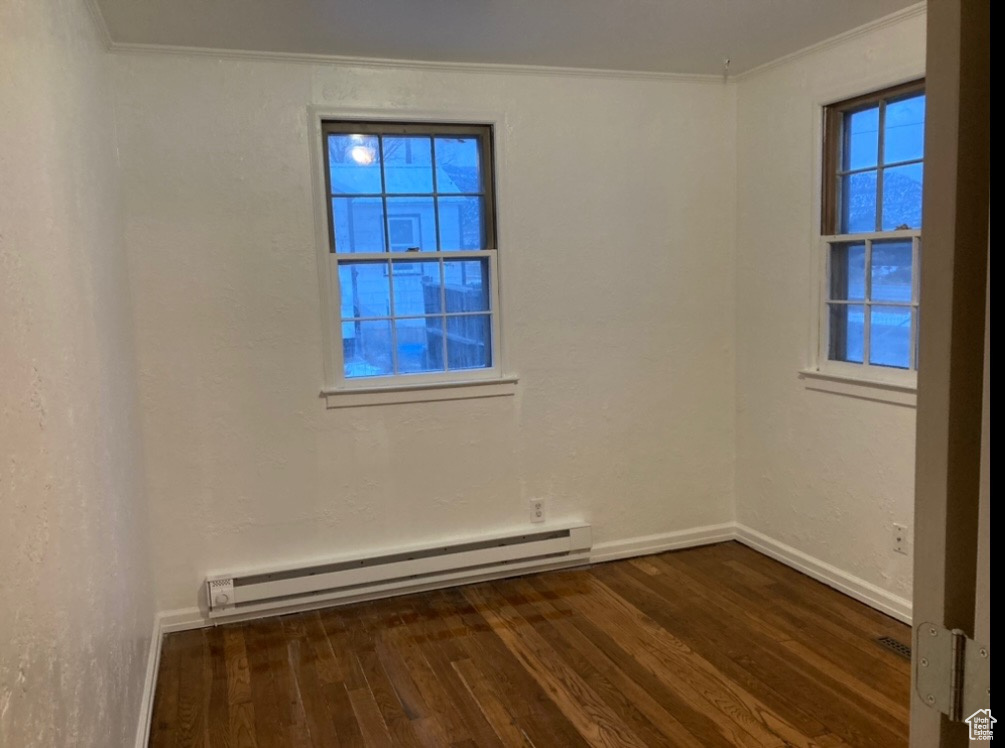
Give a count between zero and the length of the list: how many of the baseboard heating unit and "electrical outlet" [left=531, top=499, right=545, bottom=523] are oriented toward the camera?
2

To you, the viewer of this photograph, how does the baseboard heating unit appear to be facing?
facing the viewer

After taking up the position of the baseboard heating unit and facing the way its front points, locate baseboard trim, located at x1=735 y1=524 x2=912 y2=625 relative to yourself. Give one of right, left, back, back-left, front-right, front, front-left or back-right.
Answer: left

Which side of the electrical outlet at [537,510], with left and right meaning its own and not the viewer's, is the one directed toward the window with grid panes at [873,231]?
left

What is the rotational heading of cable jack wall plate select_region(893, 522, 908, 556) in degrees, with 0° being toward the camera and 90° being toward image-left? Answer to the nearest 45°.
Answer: approximately 45°

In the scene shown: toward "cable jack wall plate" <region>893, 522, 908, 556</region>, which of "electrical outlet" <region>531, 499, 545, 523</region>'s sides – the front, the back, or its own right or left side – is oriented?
left

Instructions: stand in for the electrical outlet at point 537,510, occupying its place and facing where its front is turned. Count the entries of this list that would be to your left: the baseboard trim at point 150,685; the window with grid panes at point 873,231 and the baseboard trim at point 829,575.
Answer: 2

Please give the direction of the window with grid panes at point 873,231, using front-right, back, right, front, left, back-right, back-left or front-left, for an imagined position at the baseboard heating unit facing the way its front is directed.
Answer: left

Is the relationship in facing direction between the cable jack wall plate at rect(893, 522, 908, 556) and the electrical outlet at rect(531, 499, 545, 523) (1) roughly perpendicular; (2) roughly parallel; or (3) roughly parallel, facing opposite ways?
roughly perpendicular

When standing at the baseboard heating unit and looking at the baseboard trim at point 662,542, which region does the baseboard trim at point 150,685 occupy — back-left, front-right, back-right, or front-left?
back-right

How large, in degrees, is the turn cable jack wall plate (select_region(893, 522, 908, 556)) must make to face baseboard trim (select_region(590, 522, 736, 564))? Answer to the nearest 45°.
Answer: approximately 45° to its right

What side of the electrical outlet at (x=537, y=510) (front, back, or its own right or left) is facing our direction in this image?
front

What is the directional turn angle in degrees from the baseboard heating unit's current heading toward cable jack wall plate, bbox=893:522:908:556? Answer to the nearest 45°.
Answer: approximately 90° to its left
